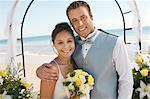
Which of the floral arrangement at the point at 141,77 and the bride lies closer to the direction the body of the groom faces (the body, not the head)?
the bride

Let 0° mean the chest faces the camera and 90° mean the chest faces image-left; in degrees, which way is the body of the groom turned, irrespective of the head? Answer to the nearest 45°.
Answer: approximately 45°

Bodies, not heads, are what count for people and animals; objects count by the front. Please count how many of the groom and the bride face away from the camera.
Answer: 0

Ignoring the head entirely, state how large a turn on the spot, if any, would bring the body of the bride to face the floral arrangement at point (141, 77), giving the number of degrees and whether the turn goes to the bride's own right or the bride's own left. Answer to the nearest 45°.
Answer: approximately 90° to the bride's own left

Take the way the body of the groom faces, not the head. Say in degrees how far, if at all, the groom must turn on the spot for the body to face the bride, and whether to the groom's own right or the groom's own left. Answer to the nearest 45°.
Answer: approximately 45° to the groom's own right

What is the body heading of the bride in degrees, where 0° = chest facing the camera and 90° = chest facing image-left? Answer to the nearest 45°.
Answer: approximately 315°
